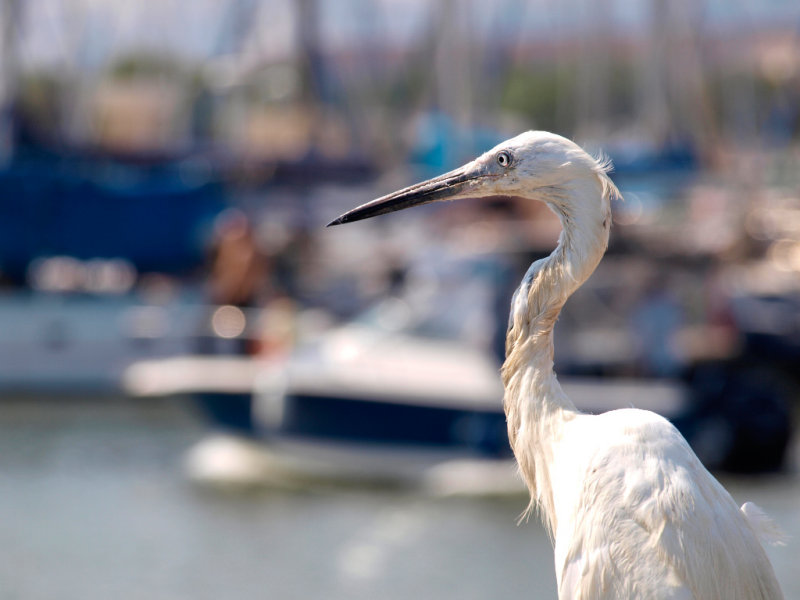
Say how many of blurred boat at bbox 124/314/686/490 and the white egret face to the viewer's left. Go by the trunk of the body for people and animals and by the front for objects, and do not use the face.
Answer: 2

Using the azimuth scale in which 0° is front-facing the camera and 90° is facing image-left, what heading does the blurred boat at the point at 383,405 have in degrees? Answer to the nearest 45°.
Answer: approximately 90°

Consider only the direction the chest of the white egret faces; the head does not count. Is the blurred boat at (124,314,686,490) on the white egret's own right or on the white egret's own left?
on the white egret's own right

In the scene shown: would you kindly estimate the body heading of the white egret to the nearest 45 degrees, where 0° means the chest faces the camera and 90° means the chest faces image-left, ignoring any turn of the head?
approximately 90°

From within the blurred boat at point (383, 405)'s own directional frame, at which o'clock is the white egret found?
The white egret is roughly at 9 o'clock from the blurred boat.
